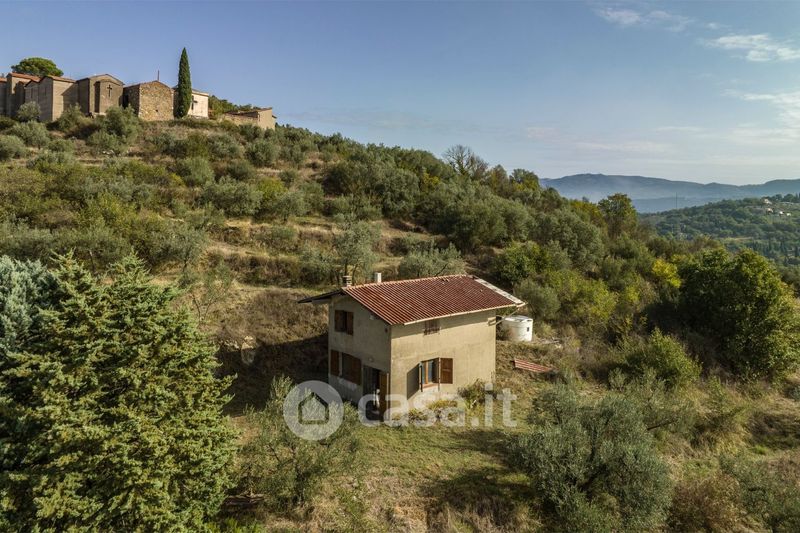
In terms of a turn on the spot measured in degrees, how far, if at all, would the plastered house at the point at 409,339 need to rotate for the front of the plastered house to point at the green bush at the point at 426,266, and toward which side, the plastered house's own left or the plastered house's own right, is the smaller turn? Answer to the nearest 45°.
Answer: approximately 135° to the plastered house's own right

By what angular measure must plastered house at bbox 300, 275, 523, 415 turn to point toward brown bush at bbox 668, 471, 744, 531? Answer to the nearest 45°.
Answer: approximately 90° to its left

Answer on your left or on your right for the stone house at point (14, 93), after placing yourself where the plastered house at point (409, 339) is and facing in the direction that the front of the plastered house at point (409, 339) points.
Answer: on your right

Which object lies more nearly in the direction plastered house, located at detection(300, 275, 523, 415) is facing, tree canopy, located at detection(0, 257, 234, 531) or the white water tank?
the tree canopy

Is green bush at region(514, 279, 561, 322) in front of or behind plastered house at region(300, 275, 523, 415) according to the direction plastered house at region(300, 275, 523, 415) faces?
behind

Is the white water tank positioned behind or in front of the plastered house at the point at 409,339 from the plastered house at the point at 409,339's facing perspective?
behind

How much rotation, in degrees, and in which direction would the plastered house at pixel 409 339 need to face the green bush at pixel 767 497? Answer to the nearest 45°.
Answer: approximately 90° to its left

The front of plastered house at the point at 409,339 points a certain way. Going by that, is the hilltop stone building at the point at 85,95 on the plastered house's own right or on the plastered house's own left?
on the plastered house's own right

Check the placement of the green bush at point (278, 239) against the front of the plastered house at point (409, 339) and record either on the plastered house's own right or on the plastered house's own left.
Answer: on the plastered house's own right

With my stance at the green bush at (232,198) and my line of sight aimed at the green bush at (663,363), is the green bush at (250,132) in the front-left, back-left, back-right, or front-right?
back-left

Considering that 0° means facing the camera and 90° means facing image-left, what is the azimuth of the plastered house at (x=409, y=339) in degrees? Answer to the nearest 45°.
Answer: approximately 45°
